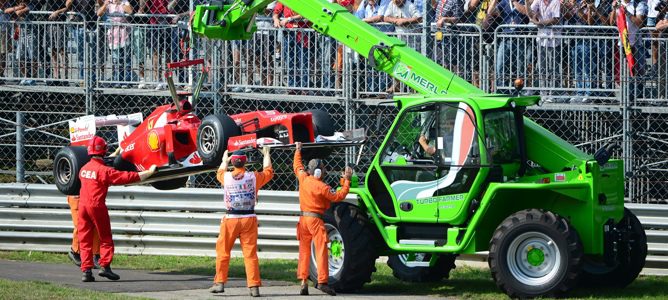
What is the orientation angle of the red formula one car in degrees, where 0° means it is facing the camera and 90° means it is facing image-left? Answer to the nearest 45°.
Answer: approximately 315°

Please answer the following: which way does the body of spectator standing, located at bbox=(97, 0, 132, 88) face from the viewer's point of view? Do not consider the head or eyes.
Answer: toward the camera

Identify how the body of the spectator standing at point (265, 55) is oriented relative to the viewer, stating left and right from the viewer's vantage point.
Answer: facing the viewer

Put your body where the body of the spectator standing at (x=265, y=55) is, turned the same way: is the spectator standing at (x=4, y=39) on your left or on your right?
on your right

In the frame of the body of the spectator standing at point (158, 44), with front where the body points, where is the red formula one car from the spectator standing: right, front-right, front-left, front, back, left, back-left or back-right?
front

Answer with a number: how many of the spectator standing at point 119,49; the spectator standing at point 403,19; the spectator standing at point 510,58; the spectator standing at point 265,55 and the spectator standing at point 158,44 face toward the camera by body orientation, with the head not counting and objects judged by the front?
5

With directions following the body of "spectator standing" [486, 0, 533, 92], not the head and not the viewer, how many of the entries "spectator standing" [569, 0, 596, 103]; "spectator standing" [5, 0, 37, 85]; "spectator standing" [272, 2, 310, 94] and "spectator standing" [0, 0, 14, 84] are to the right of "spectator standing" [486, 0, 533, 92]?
3

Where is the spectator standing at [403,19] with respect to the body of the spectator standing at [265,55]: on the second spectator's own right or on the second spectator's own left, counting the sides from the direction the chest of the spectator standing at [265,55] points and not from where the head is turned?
on the second spectator's own left

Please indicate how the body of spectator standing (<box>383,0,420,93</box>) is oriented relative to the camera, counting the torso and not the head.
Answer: toward the camera

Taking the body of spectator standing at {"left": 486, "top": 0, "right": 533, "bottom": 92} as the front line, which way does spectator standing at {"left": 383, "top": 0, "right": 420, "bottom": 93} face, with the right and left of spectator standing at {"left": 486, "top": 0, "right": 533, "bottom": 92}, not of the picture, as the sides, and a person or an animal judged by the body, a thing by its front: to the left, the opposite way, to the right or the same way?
the same way

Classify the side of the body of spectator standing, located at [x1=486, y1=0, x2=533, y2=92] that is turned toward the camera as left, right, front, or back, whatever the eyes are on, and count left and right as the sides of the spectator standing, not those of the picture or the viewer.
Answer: front

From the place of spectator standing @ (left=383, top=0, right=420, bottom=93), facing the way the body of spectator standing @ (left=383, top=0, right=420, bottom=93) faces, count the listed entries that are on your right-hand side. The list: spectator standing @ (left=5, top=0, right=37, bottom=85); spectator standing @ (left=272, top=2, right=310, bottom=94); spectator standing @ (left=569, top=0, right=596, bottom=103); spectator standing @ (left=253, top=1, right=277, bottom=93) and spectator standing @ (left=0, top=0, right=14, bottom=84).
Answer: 4
